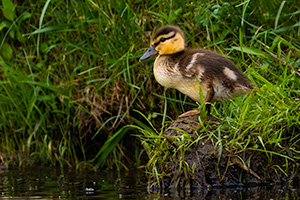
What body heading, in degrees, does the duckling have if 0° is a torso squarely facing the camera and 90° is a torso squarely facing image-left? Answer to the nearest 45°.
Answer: approximately 90°
